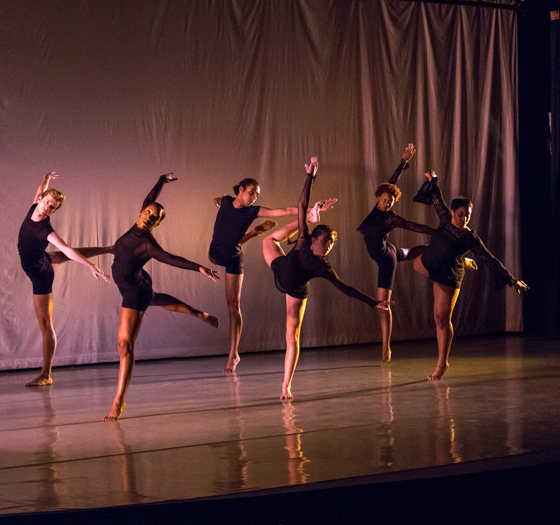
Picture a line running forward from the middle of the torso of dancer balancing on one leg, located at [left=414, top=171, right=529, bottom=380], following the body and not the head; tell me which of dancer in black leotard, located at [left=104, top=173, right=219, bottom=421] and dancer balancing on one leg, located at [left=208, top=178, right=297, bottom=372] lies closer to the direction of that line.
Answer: the dancer in black leotard

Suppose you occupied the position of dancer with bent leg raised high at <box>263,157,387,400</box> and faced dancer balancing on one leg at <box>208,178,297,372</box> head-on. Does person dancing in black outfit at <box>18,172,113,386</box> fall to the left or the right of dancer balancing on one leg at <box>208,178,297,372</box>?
left

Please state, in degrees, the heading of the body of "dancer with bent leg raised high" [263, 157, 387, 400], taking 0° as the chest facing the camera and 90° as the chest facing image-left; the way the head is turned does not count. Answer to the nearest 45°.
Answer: approximately 315°

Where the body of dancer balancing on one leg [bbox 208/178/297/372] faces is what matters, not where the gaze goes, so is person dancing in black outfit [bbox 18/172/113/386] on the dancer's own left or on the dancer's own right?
on the dancer's own right

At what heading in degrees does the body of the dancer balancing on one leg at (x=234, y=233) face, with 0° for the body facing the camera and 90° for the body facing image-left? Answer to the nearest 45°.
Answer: approximately 315°

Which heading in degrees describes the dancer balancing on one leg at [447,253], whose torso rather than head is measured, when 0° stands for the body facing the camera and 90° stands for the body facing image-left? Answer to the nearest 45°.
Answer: approximately 0°

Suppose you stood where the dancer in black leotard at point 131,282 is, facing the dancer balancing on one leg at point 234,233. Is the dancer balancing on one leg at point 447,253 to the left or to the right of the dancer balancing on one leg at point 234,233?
right
